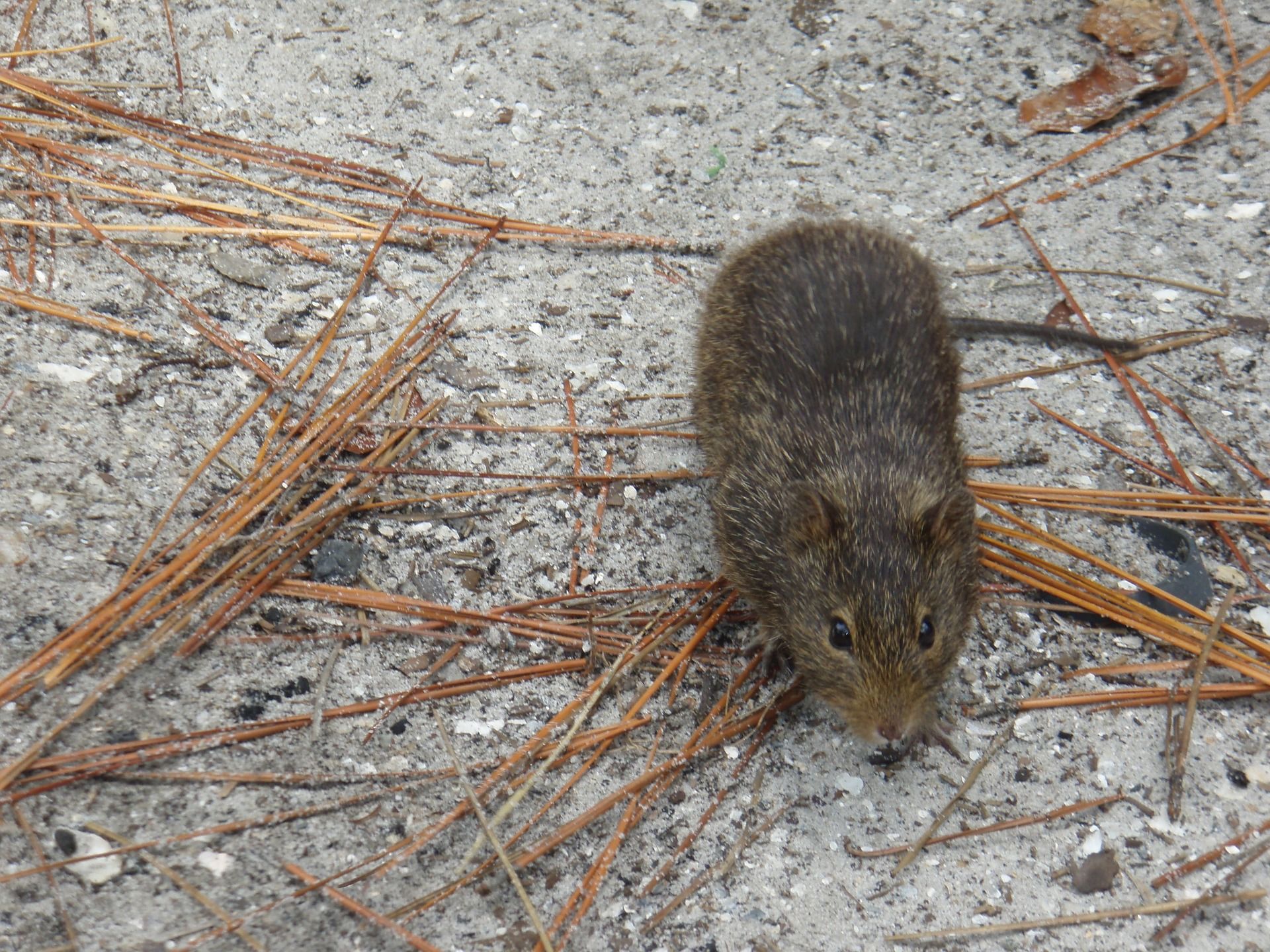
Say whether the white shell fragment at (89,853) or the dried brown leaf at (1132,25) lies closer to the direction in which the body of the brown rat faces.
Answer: the white shell fragment

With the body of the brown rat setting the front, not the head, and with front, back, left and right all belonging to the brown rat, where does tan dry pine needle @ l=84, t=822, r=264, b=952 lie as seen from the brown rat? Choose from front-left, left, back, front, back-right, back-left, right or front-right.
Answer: front-right

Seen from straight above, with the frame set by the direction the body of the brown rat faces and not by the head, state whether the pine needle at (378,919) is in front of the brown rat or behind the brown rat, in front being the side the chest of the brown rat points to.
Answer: in front

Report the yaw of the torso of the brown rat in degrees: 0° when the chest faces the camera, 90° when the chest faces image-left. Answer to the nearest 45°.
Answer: approximately 0°

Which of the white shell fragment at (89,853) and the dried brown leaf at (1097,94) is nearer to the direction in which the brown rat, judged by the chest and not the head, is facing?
the white shell fragment

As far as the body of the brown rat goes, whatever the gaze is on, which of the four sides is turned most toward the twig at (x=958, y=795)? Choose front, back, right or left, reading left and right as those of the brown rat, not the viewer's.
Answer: front

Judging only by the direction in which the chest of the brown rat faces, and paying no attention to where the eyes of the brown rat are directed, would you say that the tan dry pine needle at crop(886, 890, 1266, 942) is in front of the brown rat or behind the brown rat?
in front

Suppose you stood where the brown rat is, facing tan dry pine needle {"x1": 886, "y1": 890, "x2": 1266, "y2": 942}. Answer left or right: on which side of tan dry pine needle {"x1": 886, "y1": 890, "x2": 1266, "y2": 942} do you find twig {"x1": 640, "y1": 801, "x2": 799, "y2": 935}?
right
